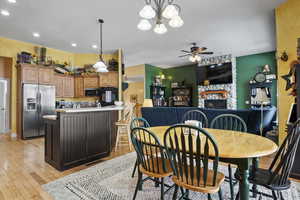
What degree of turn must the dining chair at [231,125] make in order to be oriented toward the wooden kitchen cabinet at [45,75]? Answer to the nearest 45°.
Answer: approximately 90° to its right

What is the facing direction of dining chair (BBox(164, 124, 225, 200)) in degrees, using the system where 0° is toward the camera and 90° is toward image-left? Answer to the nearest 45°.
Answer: approximately 225°

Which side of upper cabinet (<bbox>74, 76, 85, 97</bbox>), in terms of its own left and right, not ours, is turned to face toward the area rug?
front

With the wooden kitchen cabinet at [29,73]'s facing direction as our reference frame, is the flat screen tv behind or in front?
in front

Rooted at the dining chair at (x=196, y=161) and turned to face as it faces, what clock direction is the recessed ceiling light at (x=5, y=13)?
The recessed ceiling light is roughly at 8 o'clock from the dining chair.

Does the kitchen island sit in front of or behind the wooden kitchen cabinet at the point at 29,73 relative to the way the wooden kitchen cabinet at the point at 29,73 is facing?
in front

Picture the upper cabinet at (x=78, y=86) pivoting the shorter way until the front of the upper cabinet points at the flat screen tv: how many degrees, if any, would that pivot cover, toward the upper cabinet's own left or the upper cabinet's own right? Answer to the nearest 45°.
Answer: approximately 90° to the upper cabinet's own left

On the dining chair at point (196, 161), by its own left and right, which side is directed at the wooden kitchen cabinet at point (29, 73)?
left

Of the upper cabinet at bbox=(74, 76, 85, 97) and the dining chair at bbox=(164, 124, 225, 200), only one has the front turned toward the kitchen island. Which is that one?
the upper cabinet

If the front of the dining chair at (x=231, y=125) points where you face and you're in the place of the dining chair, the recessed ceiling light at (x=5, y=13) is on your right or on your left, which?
on your right

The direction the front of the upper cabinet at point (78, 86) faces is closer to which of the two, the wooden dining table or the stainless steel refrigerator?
the wooden dining table
